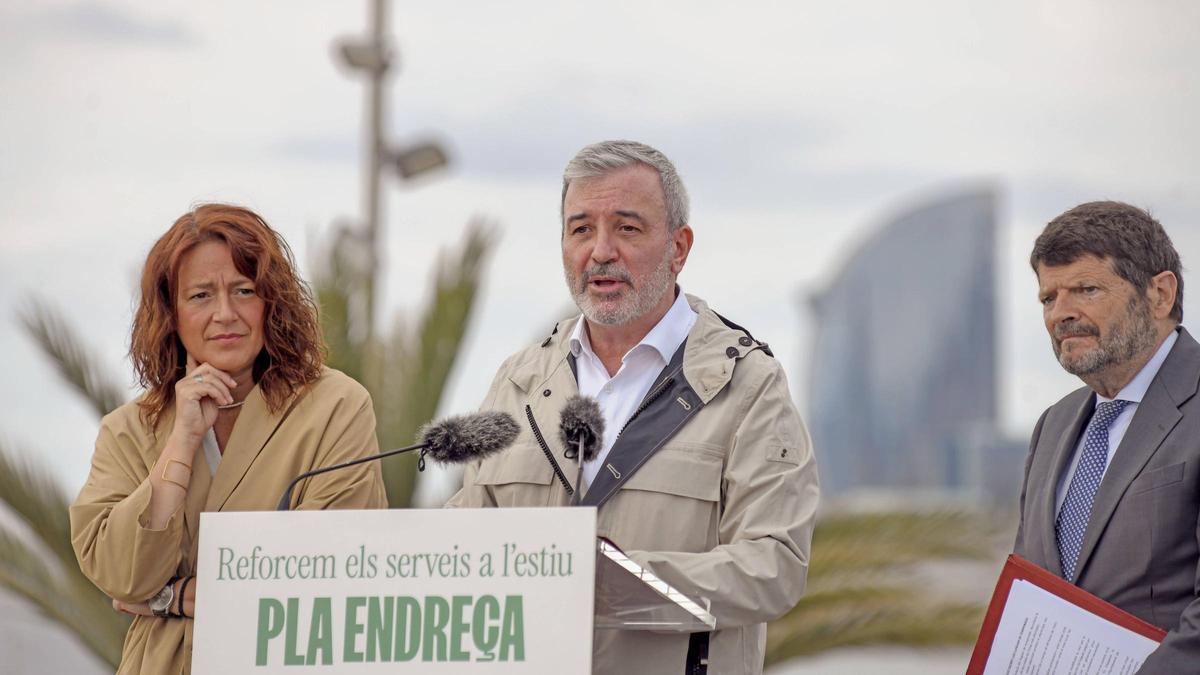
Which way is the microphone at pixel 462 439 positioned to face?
to the viewer's right

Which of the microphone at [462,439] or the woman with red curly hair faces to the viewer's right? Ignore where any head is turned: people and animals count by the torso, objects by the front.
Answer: the microphone

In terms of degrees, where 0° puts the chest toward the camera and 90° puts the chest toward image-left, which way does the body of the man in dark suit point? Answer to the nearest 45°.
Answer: approximately 45°

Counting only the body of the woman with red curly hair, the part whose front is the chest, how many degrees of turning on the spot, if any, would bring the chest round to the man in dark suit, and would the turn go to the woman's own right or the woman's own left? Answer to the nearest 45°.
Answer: approximately 90° to the woman's own left

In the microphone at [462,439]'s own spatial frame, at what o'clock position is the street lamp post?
The street lamp post is roughly at 9 o'clock from the microphone.

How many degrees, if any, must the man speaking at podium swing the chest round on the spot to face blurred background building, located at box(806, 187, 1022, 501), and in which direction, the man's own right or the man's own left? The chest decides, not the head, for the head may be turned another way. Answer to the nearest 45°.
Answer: approximately 135° to the man's own right

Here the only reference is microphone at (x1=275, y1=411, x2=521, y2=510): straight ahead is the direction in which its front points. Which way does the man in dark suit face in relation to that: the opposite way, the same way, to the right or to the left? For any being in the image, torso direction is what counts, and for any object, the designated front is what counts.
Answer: the opposite way

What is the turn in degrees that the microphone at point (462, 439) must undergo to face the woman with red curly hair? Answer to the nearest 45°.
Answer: approximately 135° to its left

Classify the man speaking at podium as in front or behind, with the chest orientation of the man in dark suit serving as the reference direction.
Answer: in front

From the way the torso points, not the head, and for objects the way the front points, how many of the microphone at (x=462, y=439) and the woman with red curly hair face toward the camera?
1

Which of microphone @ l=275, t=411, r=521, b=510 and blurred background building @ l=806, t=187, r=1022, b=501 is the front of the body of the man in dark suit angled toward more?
the microphone

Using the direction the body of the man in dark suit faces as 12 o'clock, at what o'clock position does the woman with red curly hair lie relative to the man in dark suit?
The woman with red curly hair is roughly at 1 o'clock from the man in dark suit.

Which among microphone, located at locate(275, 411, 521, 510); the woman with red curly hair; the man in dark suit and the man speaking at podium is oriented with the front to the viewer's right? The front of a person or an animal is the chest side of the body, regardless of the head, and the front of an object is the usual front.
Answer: the microphone

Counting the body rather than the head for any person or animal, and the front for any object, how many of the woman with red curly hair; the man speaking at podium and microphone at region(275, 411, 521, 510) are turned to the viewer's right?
1
